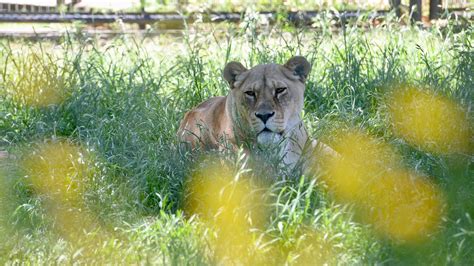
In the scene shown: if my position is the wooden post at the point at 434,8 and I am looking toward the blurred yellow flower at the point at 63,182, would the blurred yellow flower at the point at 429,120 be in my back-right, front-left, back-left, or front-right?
front-left

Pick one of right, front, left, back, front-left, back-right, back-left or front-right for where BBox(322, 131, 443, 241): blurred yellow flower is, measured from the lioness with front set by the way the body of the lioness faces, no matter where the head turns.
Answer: front

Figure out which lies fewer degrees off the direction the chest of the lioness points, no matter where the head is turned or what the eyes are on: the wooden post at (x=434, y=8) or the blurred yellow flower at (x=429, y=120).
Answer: the blurred yellow flower

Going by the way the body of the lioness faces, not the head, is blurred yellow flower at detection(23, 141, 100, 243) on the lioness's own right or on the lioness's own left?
on the lioness's own right

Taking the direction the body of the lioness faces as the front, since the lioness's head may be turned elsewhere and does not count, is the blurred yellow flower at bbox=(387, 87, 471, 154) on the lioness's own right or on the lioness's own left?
on the lioness's own left

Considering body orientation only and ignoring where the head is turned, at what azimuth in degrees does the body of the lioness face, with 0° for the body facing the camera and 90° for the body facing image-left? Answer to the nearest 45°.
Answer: approximately 315°

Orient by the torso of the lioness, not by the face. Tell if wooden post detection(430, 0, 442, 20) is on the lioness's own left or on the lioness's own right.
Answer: on the lioness's own left

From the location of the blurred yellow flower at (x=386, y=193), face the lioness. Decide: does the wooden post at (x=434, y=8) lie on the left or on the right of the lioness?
right

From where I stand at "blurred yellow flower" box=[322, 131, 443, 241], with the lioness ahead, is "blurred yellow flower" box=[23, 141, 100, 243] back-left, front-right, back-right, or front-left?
front-left

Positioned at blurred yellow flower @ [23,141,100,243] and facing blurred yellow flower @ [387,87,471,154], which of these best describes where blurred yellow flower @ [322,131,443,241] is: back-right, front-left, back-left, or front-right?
front-right
